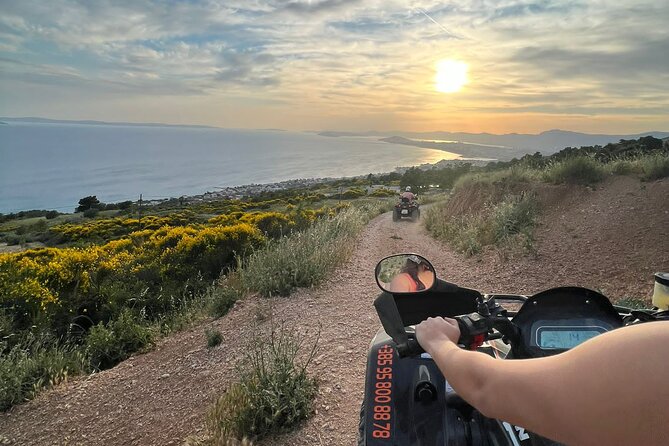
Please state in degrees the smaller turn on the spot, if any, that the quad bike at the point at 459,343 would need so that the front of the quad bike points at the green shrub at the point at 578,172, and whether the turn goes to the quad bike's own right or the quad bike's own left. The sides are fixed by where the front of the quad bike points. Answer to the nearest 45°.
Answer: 0° — it already faces it

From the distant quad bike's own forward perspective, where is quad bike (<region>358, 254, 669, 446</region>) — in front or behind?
behind

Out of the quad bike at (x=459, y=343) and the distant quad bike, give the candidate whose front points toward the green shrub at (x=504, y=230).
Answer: the quad bike

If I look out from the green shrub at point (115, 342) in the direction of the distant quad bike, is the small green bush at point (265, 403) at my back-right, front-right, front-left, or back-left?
back-right

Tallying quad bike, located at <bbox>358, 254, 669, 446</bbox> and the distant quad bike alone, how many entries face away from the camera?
2

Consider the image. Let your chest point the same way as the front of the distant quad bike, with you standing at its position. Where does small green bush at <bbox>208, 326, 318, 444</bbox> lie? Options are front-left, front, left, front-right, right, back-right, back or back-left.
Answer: back

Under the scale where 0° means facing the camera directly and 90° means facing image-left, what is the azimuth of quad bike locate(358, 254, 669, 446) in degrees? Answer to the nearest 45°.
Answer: approximately 180°

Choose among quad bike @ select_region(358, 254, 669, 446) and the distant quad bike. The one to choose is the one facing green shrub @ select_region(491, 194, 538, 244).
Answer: the quad bike

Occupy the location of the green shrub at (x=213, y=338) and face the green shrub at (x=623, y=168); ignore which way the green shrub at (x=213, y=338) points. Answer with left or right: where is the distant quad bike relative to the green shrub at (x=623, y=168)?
left

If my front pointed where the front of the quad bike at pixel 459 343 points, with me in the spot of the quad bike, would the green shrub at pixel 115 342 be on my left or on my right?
on my left

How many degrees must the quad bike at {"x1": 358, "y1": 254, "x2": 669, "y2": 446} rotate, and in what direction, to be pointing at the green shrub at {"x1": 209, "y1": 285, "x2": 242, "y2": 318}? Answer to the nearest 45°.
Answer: approximately 45° to its left

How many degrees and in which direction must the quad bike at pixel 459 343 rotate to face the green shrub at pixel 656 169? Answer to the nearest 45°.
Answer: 0° — it already faces it
